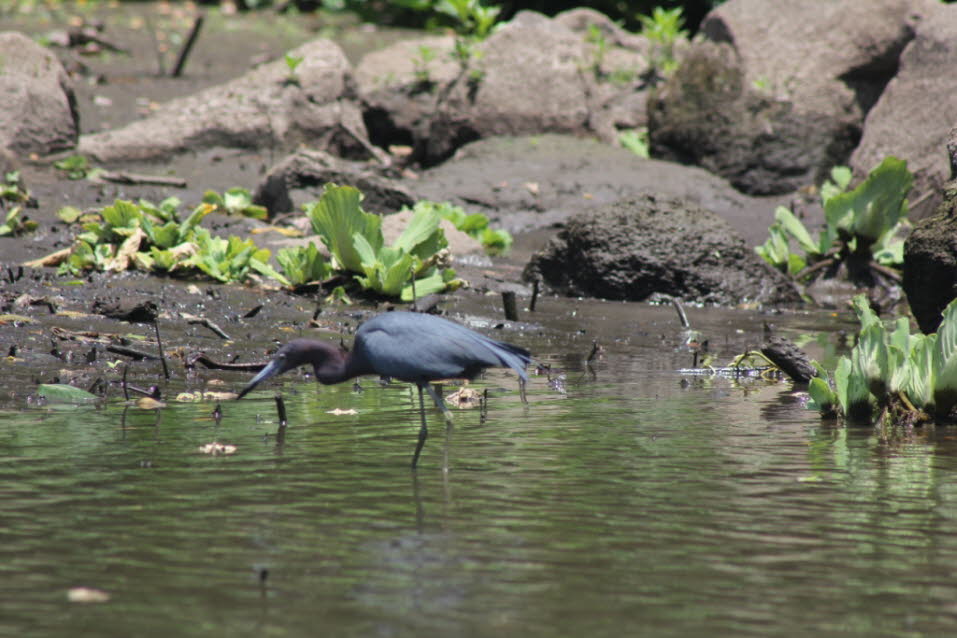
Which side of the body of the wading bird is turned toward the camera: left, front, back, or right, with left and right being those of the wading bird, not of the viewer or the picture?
left

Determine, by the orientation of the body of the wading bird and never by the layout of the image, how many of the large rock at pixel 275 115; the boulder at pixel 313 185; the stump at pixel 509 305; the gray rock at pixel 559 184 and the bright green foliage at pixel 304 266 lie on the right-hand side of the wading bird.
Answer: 5

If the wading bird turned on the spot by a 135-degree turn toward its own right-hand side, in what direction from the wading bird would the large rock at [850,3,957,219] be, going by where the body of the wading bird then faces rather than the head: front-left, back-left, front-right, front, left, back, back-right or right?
front

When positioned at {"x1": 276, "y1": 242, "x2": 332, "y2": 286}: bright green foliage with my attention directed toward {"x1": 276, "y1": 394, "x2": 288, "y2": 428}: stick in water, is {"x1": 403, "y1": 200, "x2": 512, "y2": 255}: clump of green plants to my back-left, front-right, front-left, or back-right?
back-left

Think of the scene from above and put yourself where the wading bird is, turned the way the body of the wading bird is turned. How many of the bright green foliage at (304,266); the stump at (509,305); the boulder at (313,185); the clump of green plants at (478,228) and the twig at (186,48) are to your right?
5

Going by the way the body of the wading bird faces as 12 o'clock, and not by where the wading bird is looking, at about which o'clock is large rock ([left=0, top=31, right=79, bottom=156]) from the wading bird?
The large rock is roughly at 2 o'clock from the wading bird.

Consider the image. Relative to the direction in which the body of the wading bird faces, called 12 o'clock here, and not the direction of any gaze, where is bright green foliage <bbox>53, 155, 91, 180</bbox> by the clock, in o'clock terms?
The bright green foliage is roughly at 2 o'clock from the wading bird.

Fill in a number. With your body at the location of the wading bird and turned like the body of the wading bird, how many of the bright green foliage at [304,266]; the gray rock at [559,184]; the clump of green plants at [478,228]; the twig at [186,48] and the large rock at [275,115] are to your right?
5

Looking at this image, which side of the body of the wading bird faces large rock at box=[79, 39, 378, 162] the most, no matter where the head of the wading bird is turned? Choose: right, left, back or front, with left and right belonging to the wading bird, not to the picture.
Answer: right

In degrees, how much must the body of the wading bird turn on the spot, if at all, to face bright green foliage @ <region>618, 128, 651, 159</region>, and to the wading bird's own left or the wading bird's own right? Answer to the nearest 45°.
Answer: approximately 90° to the wading bird's own right

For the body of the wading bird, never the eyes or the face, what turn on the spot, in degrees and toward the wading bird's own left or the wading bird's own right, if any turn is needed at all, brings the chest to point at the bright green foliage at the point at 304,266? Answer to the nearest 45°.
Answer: approximately 90° to the wading bird's own right

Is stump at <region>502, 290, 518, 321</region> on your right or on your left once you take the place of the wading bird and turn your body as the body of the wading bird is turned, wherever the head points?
on your right

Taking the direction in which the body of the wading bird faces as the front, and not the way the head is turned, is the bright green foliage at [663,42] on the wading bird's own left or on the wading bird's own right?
on the wading bird's own right

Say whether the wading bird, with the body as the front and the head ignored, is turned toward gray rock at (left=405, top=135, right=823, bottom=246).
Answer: no

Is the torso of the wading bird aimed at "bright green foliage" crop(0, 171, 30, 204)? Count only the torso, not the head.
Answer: no

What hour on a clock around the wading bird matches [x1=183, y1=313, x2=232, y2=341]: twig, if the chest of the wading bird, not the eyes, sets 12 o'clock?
The twig is roughly at 2 o'clock from the wading bird.

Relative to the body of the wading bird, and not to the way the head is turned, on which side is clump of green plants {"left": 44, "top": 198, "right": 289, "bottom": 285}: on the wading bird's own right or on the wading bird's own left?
on the wading bird's own right

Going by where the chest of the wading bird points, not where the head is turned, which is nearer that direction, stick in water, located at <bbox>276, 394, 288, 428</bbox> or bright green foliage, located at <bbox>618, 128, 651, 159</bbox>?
the stick in water

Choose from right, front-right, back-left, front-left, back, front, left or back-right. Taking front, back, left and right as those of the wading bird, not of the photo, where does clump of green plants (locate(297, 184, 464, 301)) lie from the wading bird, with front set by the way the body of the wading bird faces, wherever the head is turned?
right

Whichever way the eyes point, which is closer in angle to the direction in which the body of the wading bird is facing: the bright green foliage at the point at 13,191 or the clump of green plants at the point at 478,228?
the bright green foliage
